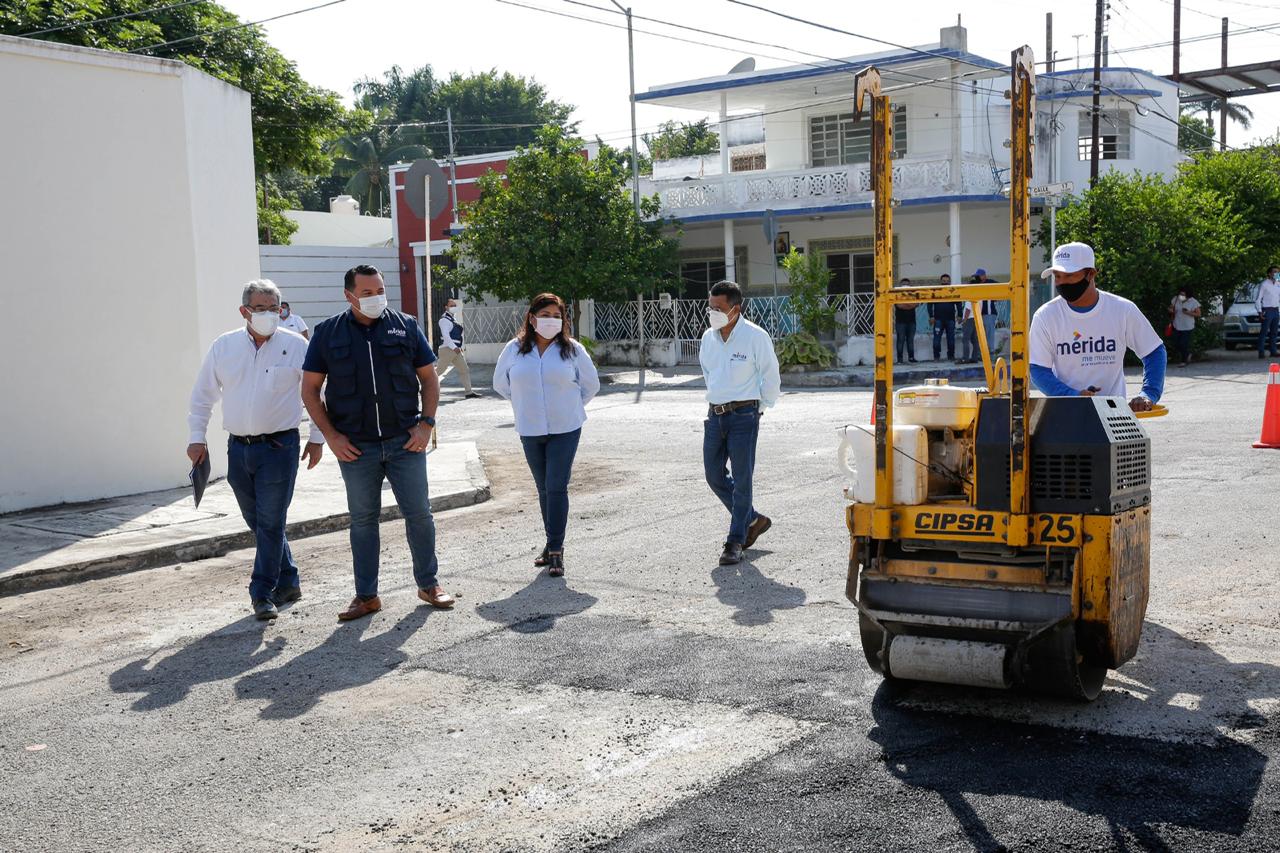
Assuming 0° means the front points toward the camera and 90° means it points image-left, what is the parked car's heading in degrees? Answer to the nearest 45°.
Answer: approximately 0°

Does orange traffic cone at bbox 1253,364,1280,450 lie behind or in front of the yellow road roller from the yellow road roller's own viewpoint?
behind

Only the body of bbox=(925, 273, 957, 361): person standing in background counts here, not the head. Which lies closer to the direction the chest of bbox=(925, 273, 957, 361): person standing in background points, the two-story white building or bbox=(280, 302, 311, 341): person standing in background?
the person standing in background

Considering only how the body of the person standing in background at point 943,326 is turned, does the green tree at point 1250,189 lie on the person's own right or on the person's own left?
on the person's own left

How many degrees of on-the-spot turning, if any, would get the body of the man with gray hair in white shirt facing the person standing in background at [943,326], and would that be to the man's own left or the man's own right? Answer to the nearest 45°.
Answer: approximately 135° to the man's own left

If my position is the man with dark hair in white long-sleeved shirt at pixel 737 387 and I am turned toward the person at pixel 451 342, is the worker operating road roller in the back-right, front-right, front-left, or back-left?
back-right

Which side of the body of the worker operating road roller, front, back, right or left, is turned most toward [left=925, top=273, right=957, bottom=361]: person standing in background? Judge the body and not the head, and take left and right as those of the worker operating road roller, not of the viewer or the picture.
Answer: back

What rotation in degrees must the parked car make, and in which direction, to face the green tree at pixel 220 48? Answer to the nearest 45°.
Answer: approximately 45° to its right

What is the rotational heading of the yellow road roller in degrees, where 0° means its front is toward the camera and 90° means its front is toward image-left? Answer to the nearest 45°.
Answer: approximately 0°

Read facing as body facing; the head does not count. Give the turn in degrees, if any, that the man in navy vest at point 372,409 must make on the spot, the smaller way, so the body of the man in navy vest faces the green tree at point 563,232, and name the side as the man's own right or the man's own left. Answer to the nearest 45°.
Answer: approximately 180°
